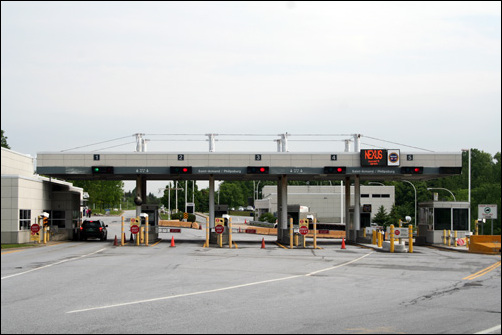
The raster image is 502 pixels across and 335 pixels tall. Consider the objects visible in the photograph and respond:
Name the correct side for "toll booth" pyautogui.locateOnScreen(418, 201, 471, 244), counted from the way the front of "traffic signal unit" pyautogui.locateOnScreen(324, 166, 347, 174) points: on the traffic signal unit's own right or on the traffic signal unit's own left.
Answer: on the traffic signal unit's own left

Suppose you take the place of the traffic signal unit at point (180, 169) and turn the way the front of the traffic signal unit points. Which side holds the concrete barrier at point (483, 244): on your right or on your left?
on your left

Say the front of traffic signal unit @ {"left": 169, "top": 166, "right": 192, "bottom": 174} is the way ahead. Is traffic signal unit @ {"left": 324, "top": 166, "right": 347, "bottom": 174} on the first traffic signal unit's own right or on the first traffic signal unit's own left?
on the first traffic signal unit's own left

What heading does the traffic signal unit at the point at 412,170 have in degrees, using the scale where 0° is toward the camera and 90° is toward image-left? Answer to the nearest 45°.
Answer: approximately 0°

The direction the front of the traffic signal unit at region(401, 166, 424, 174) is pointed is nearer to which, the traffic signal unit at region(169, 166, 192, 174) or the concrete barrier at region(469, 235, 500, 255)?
the concrete barrier

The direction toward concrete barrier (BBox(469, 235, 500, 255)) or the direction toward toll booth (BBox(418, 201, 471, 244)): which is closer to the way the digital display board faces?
the concrete barrier

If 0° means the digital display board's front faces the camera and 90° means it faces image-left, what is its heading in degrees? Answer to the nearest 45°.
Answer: approximately 0°

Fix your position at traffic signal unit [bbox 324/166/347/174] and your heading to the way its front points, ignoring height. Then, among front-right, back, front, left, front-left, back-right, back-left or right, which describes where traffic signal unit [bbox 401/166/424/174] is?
left
